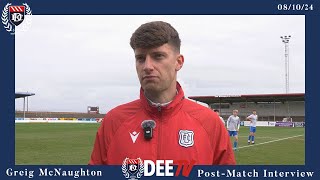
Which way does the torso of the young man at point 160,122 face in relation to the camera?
toward the camera
